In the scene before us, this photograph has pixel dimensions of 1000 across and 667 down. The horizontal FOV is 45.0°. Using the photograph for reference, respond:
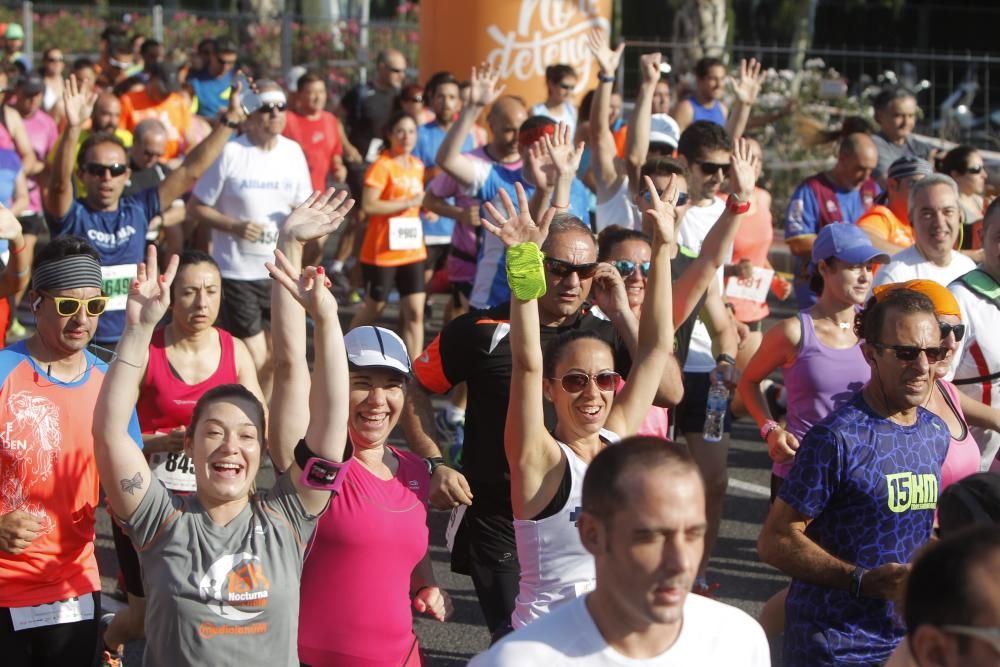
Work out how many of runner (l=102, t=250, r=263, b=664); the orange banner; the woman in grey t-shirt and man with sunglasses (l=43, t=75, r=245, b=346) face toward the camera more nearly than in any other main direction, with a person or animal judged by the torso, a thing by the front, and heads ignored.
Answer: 4

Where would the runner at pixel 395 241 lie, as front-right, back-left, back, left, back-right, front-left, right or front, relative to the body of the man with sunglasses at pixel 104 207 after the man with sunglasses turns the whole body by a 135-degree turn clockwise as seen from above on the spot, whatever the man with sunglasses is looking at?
right

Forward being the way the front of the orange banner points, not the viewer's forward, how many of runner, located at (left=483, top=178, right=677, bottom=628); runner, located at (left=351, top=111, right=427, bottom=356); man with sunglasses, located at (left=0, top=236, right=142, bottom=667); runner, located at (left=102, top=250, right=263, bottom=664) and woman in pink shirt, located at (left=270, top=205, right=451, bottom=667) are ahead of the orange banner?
5

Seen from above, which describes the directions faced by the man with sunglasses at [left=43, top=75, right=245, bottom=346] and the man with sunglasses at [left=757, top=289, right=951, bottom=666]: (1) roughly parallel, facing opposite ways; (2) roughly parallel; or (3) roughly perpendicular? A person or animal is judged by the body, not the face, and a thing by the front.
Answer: roughly parallel

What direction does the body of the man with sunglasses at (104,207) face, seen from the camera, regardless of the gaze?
toward the camera

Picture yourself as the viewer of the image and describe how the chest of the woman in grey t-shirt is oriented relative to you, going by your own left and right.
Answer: facing the viewer

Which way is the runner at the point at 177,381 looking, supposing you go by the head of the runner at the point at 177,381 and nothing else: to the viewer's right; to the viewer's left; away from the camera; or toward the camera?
toward the camera

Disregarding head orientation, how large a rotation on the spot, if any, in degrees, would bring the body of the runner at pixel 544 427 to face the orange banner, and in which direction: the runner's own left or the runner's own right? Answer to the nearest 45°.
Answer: approximately 135° to the runner's own left

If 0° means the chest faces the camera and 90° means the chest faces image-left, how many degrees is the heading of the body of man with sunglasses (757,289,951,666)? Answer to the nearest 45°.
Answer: approximately 315°

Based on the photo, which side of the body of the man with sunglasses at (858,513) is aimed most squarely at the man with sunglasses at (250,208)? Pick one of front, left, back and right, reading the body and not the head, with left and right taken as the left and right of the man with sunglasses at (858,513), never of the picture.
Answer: back

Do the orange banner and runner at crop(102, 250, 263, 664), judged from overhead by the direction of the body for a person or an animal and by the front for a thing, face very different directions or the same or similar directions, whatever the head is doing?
same or similar directions

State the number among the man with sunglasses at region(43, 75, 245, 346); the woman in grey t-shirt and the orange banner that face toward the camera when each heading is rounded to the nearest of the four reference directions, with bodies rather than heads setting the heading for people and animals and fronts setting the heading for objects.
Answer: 3

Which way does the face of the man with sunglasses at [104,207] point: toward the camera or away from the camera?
toward the camera

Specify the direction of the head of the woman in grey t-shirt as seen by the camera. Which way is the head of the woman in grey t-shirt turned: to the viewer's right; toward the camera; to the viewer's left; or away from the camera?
toward the camera

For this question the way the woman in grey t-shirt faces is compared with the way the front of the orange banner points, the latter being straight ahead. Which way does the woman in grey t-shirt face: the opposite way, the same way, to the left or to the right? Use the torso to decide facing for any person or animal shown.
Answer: the same way

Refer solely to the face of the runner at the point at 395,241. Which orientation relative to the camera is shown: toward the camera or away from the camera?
toward the camera

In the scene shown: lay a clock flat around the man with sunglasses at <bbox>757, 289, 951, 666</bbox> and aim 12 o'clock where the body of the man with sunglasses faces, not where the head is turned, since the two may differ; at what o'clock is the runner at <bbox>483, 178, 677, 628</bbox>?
The runner is roughly at 4 o'clock from the man with sunglasses.

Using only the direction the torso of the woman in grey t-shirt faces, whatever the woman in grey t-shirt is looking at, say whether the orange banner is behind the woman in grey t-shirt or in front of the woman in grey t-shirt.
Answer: behind

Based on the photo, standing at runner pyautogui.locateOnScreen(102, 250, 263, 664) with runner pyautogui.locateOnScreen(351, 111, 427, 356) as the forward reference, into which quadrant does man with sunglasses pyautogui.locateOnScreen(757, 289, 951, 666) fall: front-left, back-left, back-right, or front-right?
back-right

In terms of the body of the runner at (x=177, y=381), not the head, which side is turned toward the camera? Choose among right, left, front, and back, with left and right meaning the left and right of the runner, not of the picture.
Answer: front

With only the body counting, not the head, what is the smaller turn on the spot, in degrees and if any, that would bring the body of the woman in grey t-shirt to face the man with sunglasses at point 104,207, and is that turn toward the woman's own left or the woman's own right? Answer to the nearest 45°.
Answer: approximately 180°
